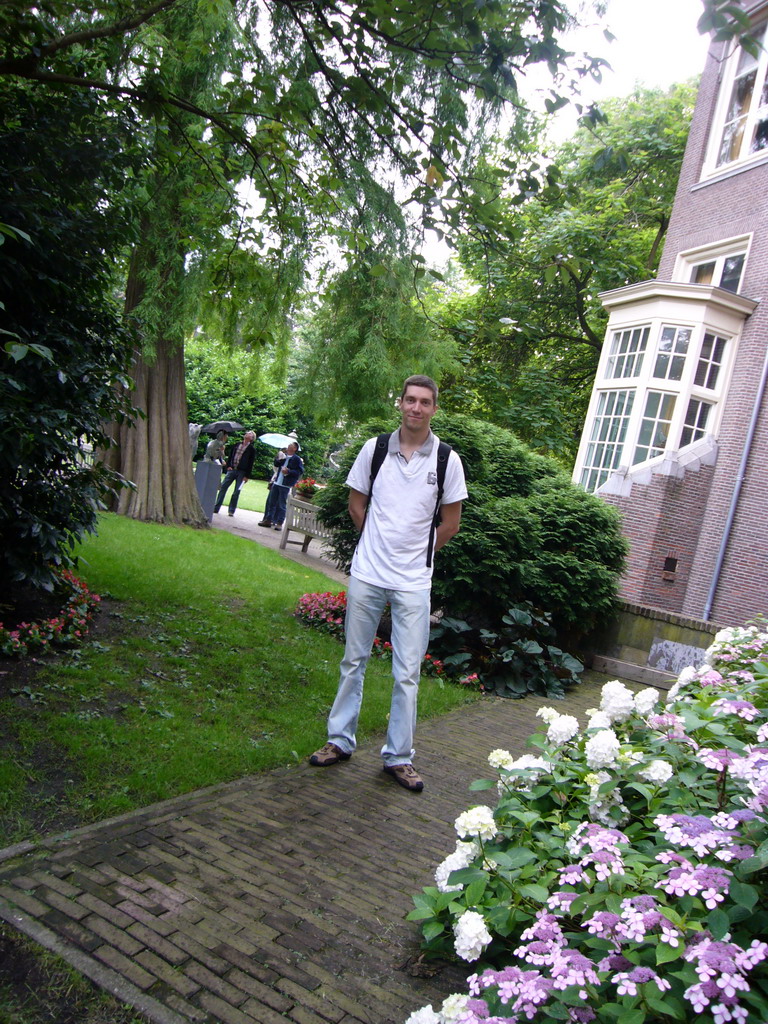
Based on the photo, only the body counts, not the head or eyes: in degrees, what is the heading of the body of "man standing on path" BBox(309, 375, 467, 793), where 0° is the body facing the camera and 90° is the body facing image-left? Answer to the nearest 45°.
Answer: approximately 0°

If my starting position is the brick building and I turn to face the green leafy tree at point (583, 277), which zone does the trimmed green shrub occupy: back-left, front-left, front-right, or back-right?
back-left

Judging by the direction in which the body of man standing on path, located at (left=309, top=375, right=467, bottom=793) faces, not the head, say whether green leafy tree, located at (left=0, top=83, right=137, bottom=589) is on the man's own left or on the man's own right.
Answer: on the man's own right

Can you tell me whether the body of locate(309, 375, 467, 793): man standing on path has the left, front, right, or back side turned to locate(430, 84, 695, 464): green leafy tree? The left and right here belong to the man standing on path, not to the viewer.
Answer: back

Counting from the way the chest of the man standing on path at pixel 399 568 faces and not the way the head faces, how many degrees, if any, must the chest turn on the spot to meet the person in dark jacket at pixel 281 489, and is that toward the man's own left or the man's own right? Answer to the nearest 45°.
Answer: approximately 180°

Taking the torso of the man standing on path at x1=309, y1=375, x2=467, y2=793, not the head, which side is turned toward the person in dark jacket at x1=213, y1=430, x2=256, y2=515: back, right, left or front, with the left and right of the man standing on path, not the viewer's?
back

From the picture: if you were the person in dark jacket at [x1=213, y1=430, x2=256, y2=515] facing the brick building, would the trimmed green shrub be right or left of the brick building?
right

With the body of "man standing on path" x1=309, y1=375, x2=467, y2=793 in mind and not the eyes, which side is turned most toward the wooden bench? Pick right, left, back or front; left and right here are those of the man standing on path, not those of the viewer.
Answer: back

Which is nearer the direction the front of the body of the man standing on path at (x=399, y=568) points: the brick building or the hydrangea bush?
the hydrangea bush

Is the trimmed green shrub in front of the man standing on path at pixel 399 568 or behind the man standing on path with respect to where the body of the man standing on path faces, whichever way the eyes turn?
behind
